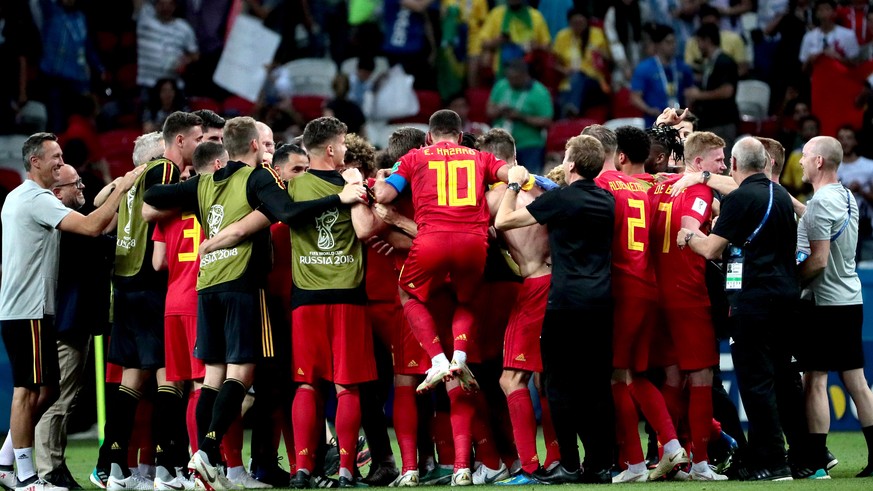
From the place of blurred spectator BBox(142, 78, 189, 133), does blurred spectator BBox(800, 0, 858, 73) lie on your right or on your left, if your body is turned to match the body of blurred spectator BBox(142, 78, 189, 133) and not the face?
on your left

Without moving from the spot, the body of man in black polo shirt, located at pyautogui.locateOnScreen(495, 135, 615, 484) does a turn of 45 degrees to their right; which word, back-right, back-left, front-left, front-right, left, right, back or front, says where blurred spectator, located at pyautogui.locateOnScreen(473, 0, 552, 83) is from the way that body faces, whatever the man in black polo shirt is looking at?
front

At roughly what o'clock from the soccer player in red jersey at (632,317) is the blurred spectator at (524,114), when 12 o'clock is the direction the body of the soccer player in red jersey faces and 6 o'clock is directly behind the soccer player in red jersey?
The blurred spectator is roughly at 1 o'clock from the soccer player in red jersey.

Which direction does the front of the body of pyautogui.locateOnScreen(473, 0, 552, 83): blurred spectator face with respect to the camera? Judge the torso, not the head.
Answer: toward the camera

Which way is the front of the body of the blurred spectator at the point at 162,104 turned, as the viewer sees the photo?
toward the camera

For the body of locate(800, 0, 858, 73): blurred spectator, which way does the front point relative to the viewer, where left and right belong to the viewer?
facing the viewer

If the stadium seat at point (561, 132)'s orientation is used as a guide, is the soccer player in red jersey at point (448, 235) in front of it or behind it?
in front

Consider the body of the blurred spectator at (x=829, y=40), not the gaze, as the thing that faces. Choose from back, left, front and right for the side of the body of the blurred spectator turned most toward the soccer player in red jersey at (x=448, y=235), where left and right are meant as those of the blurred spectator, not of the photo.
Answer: front

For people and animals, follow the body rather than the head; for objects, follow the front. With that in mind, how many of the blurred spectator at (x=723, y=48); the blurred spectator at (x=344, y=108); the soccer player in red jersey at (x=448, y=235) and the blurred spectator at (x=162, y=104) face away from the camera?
1

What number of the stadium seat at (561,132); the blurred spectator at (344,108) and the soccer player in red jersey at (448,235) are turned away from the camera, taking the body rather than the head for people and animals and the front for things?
1

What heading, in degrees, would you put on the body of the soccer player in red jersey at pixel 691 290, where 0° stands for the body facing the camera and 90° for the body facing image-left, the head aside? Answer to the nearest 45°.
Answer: approximately 225°

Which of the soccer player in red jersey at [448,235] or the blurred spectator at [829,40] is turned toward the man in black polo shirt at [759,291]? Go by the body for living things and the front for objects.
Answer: the blurred spectator

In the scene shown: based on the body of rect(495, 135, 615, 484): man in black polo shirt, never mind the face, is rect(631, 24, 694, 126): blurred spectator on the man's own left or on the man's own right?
on the man's own right

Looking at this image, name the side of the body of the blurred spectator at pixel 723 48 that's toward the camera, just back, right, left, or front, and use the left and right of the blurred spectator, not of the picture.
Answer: front

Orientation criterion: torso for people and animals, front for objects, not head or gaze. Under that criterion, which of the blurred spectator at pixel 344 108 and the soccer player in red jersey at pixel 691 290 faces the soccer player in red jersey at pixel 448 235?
the blurred spectator

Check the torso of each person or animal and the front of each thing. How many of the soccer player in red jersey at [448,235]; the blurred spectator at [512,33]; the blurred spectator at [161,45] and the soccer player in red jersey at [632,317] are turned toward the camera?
2

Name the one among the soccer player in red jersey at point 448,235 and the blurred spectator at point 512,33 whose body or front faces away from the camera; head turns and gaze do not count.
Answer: the soccer player in red jersey
